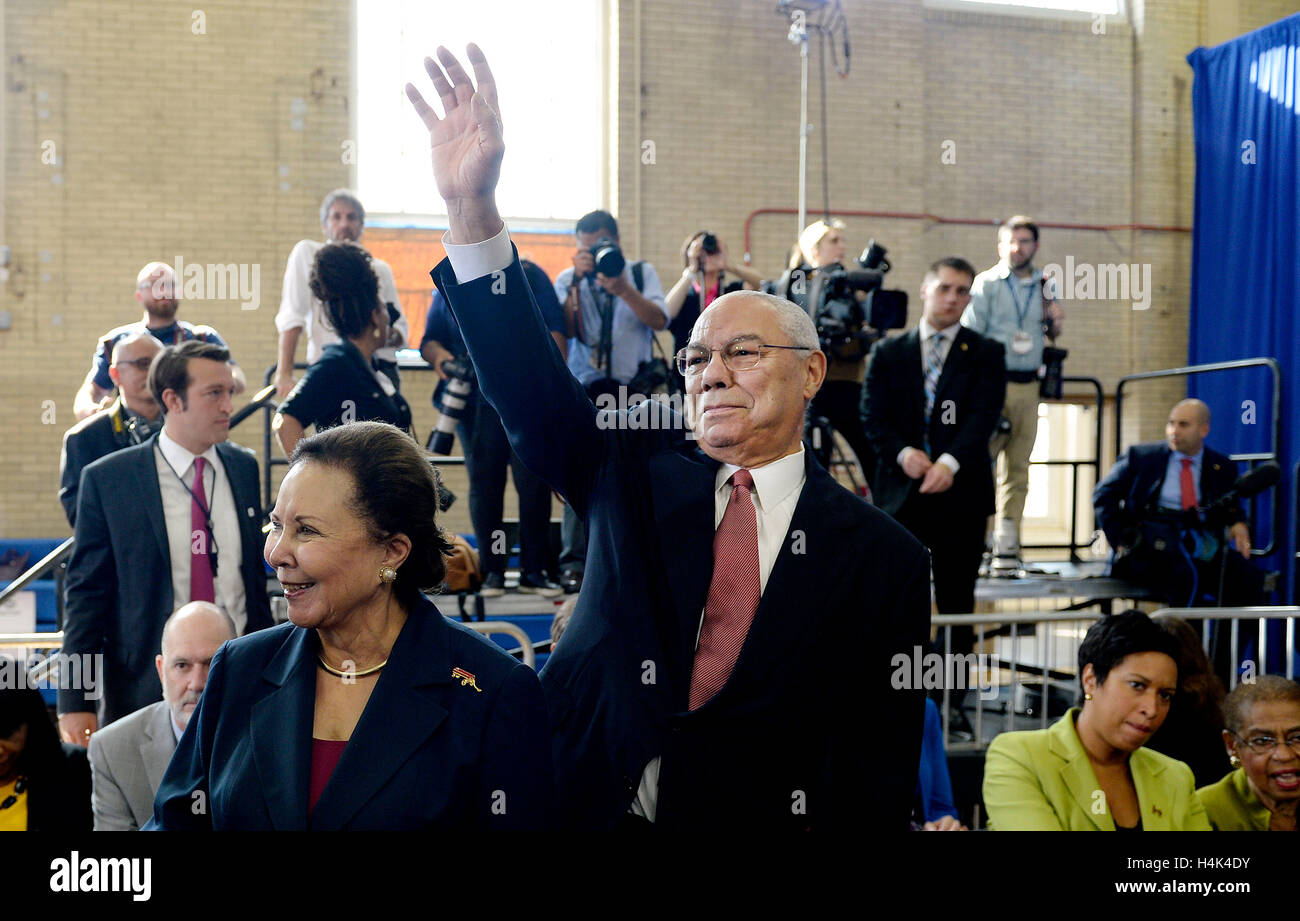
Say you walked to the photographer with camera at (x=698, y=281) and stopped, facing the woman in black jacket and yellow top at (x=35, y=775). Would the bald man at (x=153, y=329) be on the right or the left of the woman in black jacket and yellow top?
right

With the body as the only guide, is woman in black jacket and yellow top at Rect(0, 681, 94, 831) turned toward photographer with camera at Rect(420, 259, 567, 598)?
no

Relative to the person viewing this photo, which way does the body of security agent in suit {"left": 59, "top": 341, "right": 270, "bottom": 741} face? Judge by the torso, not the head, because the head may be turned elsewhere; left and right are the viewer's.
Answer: facing the viewer and to the right of the viewer

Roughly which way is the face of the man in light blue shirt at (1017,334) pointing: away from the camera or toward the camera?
toward the camera

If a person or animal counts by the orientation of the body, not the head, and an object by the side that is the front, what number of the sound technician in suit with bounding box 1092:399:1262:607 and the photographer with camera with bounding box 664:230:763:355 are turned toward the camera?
2

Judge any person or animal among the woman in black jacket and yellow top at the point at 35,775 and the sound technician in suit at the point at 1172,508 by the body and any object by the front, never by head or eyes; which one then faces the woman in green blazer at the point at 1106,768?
the sound technician in suit

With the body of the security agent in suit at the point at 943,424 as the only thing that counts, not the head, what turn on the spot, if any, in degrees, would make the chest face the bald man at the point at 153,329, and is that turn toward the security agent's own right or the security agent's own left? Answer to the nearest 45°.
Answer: approximately 90° to the security agent's own right

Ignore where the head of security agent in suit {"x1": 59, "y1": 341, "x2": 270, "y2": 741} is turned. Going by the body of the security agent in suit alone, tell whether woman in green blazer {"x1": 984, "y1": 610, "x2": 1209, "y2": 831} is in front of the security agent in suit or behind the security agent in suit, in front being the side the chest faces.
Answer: in front

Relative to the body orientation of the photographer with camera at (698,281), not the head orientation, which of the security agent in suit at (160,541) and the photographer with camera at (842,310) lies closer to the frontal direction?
the security agent in suit

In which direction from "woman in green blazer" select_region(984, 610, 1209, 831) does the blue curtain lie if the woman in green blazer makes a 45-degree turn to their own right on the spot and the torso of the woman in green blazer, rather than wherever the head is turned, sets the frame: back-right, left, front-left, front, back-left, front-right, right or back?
back

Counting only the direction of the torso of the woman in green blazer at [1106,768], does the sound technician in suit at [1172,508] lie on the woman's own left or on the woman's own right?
on the woman's own left

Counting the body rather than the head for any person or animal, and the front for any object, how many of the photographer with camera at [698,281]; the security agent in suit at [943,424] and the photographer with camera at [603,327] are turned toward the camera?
3

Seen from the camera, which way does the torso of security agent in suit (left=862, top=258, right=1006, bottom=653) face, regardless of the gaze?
toward the camera

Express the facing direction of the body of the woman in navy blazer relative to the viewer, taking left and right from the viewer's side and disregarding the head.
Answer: facing the viewer and to the left of the viewer

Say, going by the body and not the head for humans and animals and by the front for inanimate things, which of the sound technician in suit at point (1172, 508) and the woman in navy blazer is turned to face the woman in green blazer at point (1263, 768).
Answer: the sound technician in suit

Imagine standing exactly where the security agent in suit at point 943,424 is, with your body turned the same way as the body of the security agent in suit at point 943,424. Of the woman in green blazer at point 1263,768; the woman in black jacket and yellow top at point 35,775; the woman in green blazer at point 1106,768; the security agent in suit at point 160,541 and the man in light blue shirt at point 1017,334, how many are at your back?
1

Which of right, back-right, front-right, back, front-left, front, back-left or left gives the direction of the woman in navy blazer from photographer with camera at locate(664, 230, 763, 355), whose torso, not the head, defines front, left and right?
front
